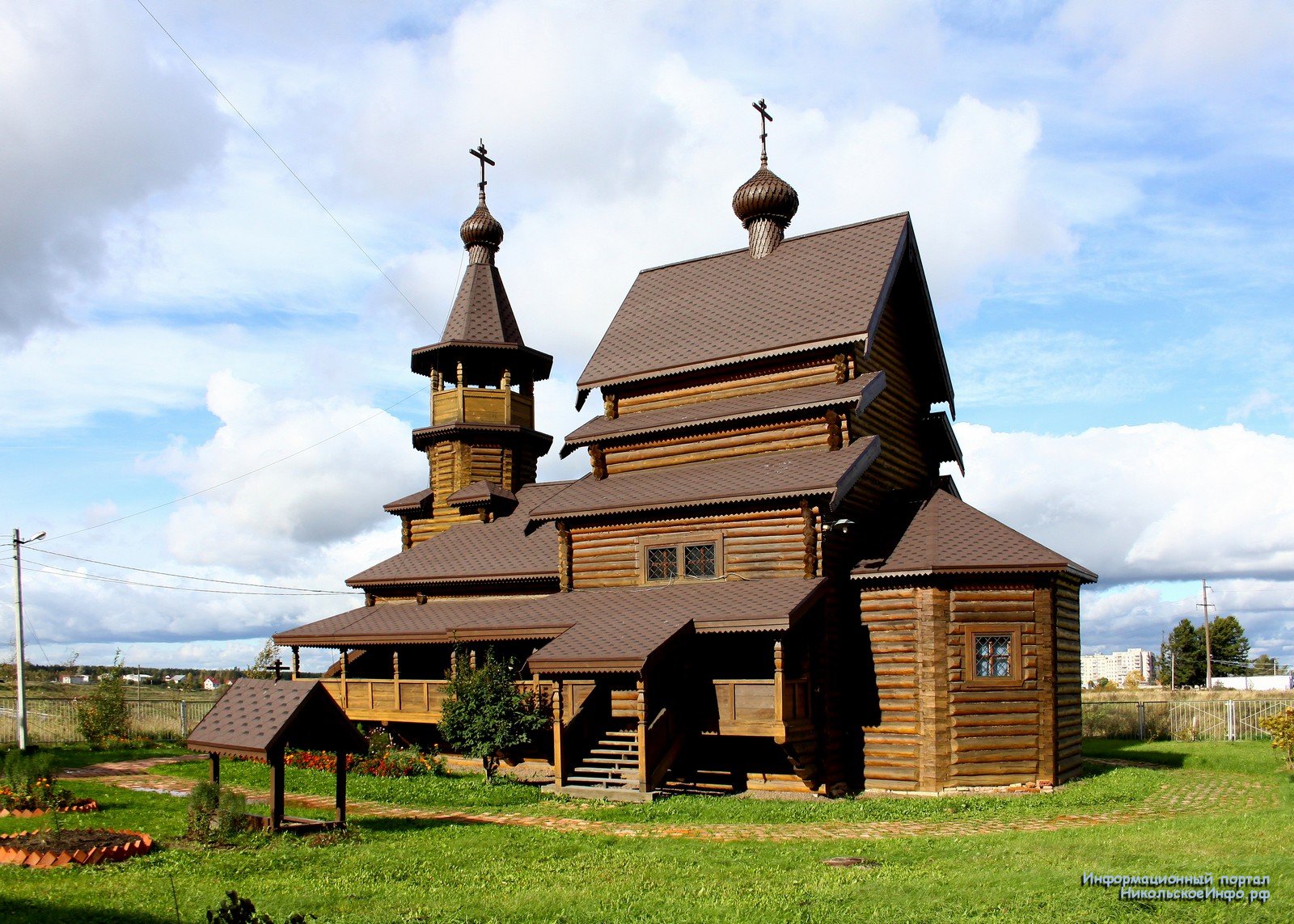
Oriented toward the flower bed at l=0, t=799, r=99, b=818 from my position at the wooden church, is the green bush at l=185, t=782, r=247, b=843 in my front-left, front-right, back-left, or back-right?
front-left

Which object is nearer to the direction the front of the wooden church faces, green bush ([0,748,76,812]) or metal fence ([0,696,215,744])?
the metal fence

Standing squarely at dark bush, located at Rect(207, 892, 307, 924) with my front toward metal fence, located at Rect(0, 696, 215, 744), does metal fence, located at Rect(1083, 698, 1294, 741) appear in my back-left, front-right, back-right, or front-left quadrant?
front-right
